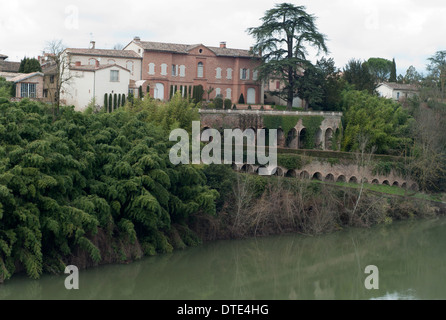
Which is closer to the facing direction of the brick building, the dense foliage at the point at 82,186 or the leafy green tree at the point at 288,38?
the dense foliage

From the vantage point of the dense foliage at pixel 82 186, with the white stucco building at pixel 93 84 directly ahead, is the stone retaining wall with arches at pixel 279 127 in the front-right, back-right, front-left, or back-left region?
front-right

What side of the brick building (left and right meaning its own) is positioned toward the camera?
front

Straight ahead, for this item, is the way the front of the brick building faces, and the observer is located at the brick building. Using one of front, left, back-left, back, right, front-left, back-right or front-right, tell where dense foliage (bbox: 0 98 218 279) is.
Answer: front

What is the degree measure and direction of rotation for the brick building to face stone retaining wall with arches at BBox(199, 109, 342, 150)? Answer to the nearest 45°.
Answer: approximately 45° to its left

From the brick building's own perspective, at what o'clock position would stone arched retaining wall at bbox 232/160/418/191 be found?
The stone arched retaining wall is roughly at 11 o'clock from the brick building.

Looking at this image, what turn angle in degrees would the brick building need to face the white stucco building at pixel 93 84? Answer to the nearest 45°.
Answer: approximately 45° to its right

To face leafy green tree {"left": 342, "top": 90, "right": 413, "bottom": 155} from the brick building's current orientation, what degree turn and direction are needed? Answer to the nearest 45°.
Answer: approximately 45° to its left

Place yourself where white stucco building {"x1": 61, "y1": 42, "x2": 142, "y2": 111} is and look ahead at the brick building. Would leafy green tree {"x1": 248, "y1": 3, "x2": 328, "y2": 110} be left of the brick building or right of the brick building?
right
